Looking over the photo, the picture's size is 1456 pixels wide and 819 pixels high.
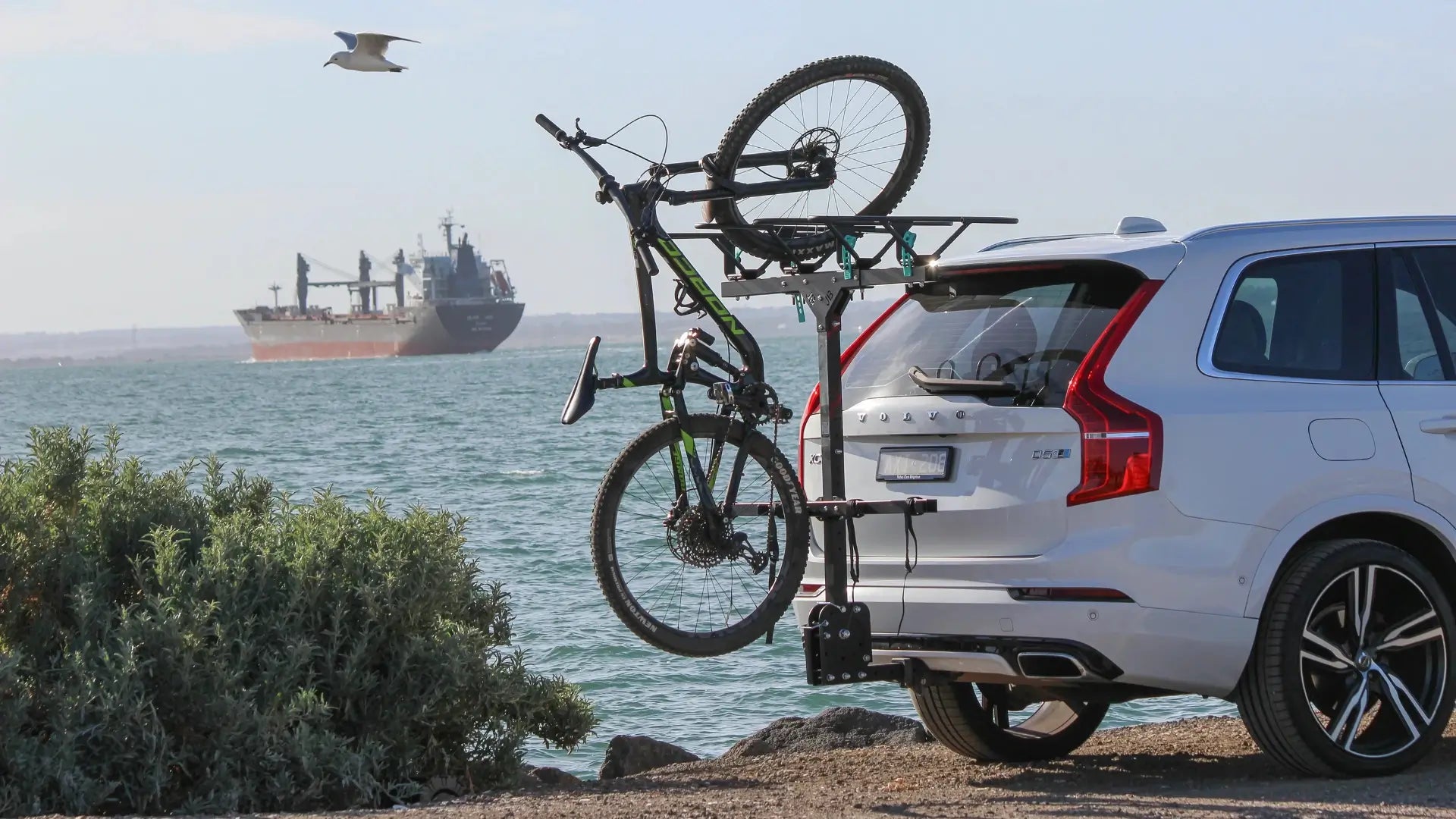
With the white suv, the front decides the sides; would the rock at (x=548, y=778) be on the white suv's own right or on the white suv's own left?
on the white suv's own left

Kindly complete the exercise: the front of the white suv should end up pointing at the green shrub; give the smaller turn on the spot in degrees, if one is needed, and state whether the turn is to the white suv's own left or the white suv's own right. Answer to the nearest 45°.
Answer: approximately 135° to the white suv's own left

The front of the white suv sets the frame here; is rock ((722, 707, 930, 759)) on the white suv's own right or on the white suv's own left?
on the white suv's own left

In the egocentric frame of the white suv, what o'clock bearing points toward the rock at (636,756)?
The rock is roughly at 7 o'clock from the white suv.

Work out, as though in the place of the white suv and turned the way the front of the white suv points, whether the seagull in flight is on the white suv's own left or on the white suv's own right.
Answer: on the white suv's own left

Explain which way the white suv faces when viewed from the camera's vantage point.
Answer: facing away from the viewer and to the right of the viewer
